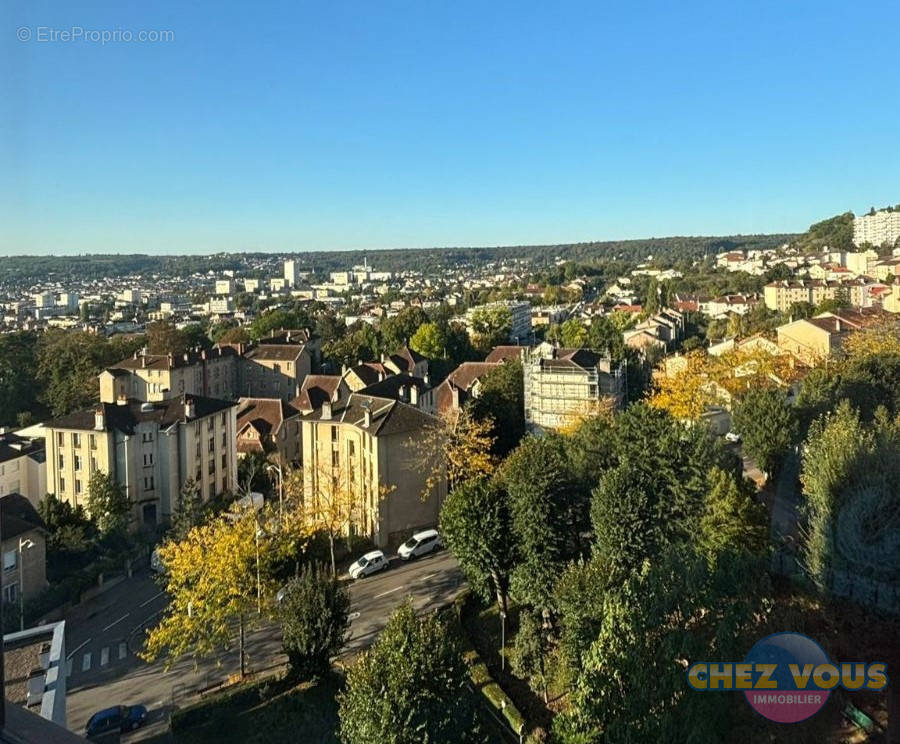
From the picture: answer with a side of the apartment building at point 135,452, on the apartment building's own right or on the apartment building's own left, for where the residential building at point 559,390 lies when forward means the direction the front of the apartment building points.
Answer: on the apartment building's own left

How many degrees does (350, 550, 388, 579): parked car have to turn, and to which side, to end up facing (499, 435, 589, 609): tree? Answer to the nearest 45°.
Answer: approximately 90° to its left

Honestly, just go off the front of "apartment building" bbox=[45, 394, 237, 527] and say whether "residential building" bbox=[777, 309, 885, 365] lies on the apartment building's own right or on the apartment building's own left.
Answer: on the apartment building's own left

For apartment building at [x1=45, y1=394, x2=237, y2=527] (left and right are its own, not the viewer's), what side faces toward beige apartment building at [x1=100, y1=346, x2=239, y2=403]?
back

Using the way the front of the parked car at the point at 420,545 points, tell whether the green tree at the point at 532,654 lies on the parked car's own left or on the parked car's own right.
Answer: on the parked car's own left

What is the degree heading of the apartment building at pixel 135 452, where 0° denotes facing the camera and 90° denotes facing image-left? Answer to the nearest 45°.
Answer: approximately 0°

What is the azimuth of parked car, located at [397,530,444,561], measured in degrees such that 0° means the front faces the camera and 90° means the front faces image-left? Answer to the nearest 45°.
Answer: approximately 45°

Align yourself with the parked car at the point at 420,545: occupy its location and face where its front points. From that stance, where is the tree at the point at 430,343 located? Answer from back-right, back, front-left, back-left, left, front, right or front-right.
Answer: back-right

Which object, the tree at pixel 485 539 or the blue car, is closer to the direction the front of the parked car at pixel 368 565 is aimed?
the blue car

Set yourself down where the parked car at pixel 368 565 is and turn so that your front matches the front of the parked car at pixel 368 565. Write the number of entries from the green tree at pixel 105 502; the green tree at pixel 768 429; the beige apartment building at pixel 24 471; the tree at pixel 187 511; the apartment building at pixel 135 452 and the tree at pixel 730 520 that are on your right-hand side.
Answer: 4

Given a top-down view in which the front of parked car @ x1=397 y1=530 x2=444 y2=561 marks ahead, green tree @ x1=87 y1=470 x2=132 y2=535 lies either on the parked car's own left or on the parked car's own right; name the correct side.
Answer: on the parked car's own right

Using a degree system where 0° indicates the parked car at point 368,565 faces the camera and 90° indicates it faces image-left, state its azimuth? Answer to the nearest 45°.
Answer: approximately 45°

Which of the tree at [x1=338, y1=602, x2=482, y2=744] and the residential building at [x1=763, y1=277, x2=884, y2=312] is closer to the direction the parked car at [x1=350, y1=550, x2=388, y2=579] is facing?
the tree

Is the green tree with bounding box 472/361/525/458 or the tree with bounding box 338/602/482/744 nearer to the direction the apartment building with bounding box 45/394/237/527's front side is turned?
the tree
